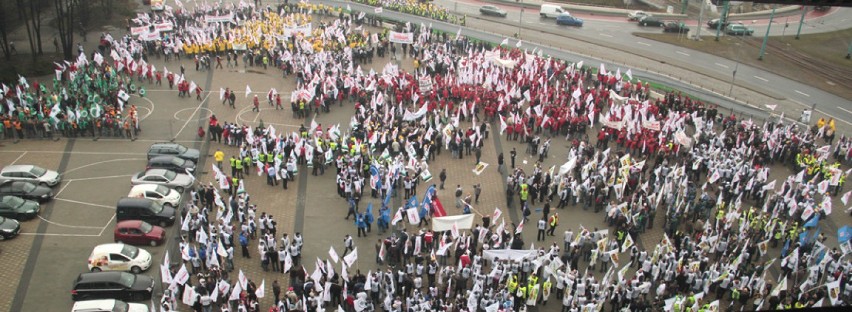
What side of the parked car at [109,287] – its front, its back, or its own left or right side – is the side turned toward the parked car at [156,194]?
left

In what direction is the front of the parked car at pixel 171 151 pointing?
to the viewer's right

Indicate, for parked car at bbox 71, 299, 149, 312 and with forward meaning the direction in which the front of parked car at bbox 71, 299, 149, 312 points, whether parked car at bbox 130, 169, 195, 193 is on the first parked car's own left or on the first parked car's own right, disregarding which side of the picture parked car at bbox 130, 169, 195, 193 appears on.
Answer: on the first parked car's own left

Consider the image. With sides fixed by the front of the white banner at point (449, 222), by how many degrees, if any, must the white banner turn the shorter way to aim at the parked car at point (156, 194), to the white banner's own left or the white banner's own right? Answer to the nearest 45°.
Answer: approximately 90° to the white banner's own right

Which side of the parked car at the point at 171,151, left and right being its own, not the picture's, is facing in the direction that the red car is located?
right

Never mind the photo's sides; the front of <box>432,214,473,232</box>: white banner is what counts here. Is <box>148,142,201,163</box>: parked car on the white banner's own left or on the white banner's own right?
on the white banner's own right

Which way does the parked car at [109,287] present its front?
to the viewer's right

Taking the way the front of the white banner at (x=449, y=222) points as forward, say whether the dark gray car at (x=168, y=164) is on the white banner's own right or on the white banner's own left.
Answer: on the white banner's own right

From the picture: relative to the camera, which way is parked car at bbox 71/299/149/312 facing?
to the viewer's right

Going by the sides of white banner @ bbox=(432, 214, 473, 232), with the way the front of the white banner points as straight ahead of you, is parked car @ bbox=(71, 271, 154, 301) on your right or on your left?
on your right

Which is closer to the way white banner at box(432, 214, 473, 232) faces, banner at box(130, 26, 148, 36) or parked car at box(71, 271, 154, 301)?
the parked car
